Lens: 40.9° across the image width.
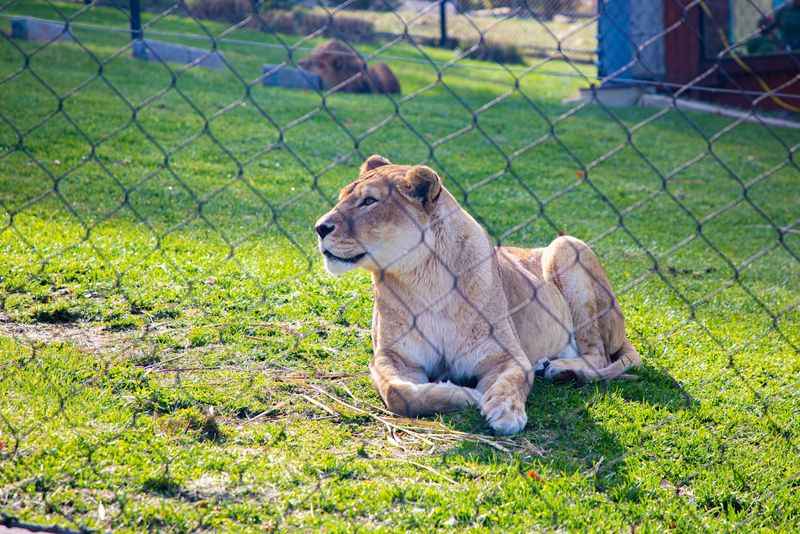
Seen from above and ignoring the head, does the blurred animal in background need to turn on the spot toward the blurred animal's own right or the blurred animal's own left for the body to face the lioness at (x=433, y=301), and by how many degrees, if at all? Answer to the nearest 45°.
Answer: approximately 90° to the blurred animal's own left

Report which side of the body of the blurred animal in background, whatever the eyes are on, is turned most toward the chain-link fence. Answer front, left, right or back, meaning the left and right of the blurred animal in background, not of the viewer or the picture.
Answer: left

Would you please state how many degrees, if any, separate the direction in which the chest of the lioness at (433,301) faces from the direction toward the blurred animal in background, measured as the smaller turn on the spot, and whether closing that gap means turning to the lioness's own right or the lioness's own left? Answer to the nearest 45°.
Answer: approximately 135° to the lioness's own right

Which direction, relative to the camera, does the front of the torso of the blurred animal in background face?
to the viewer's left

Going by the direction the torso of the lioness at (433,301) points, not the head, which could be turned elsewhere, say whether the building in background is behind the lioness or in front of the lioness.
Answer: behind

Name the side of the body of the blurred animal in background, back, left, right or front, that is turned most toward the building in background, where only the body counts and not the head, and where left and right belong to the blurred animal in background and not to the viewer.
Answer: back

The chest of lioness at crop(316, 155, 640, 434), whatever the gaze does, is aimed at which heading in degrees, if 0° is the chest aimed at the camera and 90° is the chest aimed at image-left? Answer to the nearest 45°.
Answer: approximately 45°
